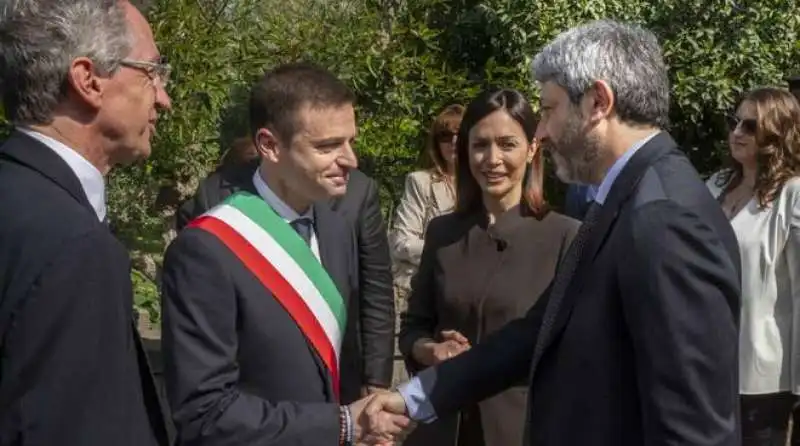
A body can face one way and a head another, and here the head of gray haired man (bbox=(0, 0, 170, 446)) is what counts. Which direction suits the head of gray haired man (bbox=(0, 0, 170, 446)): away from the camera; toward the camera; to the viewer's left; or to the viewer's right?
to the viewer's right

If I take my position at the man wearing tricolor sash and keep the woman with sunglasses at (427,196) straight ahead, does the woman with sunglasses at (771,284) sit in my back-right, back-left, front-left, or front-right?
front-right

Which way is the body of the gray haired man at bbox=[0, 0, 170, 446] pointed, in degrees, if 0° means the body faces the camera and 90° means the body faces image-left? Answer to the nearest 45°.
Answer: approximately 270°

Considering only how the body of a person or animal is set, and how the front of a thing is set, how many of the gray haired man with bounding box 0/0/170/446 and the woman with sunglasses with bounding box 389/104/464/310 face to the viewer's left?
0

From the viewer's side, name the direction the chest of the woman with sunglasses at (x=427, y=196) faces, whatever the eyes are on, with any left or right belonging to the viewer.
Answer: facing the viewer and to the right of the viewer

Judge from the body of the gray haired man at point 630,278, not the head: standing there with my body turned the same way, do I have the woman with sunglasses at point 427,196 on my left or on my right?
on my right

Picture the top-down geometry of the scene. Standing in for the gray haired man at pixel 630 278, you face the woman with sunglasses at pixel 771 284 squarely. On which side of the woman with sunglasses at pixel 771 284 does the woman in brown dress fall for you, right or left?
left

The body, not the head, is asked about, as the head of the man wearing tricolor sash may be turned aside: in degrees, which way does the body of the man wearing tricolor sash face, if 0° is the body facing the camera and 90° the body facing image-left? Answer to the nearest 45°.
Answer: approximately 315°

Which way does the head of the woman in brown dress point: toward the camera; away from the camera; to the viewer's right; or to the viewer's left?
toward the camera

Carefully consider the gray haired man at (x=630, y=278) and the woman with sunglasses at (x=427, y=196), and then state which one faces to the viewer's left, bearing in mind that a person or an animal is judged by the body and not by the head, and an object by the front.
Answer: the gray haired man

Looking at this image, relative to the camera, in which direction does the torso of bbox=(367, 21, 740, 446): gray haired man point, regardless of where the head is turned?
to the viewer's left

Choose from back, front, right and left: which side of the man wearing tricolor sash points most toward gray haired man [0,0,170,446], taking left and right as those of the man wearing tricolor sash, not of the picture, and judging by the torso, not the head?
right

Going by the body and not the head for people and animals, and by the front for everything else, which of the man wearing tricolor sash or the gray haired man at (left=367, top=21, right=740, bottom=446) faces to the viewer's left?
the gray haired man

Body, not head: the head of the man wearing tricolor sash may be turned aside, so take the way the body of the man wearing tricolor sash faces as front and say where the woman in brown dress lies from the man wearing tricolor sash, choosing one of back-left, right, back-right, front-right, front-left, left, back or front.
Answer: left
